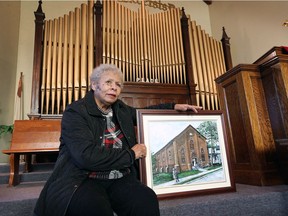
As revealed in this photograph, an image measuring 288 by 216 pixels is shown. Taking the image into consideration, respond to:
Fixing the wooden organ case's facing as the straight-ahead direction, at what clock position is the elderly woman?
The elderly woman is roughly at 12 o'clock from the wooden organ case.

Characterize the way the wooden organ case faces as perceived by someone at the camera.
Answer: facing the viewer

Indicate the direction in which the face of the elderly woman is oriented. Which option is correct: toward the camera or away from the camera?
toward the camera

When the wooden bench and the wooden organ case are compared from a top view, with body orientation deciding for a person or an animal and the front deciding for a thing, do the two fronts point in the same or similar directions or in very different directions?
same or similar directions

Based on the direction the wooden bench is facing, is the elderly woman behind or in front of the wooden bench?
in front

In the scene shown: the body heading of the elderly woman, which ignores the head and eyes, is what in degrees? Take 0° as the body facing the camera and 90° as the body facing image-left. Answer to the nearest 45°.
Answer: approximately 315°

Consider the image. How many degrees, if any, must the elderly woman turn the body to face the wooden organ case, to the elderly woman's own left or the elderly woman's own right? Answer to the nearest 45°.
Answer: approximately 135° to the elderly woman's own left

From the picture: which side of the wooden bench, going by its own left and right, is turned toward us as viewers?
front

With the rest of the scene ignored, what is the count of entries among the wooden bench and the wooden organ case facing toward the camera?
2

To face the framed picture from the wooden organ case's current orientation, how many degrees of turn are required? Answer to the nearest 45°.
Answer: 0° — it already faces it

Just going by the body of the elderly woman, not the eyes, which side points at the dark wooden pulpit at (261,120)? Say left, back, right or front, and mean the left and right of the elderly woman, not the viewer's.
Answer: left
